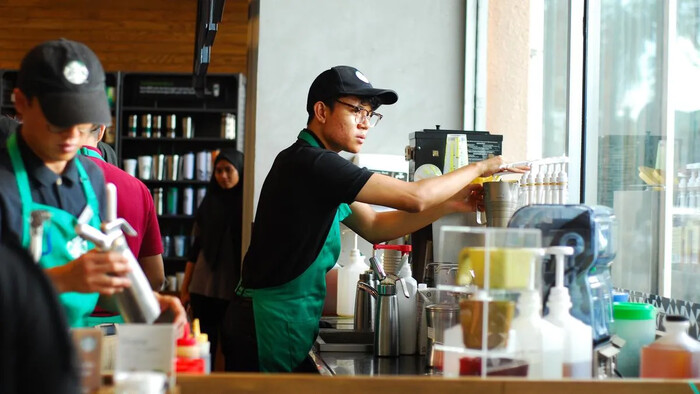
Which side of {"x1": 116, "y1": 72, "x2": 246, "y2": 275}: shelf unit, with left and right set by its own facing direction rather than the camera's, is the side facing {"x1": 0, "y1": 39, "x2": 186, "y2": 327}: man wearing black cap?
front

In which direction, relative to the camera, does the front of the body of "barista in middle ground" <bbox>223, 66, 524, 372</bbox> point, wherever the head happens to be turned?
to the viewer's right

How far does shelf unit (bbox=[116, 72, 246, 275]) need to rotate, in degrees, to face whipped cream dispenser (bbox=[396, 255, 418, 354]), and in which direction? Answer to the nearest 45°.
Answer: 0° — it already faces it

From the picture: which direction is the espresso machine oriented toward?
to the viewer's left

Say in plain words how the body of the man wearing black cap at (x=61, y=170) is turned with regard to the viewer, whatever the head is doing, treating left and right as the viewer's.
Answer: facing the viewer and to the right of the viewer

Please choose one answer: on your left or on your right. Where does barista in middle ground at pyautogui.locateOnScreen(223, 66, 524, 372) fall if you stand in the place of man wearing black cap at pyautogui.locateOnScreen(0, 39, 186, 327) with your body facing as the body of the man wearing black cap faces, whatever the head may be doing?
on your left

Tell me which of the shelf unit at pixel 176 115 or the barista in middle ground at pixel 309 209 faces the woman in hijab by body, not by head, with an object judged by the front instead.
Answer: the shelf unit

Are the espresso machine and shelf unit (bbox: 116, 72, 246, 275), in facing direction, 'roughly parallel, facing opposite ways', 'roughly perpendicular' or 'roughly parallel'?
roughly perpendicular

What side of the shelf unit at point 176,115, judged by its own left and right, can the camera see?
front

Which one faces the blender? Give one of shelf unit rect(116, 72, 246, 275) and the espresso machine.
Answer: the shelf unit

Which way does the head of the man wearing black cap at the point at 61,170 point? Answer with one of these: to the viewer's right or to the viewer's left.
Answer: to the viewer's right

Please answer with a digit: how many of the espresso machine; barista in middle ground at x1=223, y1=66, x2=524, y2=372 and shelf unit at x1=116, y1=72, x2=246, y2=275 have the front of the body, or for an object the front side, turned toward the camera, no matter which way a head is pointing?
1

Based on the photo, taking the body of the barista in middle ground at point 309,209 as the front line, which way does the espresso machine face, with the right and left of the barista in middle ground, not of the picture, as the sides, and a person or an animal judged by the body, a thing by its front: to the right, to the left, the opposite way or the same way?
to the right

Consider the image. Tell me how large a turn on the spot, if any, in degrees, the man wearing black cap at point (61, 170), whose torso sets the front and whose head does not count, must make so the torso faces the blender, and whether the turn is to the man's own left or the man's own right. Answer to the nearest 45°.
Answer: approximately 45° to the man's own left

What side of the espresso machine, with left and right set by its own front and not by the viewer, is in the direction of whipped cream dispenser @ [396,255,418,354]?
left

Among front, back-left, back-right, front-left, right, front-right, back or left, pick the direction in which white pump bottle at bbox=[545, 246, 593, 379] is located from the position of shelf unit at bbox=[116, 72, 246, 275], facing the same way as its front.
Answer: front

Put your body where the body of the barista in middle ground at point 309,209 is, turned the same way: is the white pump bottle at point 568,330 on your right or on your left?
on your right

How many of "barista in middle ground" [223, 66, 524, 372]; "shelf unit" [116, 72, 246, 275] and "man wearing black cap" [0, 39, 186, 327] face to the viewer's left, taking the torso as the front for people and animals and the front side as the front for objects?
0

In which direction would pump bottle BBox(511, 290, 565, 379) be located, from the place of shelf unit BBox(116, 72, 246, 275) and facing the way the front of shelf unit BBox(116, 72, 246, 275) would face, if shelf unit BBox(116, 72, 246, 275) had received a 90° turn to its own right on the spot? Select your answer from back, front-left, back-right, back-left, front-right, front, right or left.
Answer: left

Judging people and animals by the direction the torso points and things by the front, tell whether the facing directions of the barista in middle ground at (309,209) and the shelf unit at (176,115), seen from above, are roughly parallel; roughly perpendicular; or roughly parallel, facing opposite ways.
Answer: roughly perpendicular

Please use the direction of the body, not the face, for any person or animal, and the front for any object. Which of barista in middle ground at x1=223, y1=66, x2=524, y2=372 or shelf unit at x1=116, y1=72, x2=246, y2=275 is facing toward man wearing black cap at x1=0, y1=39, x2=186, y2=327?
the shelf unit
